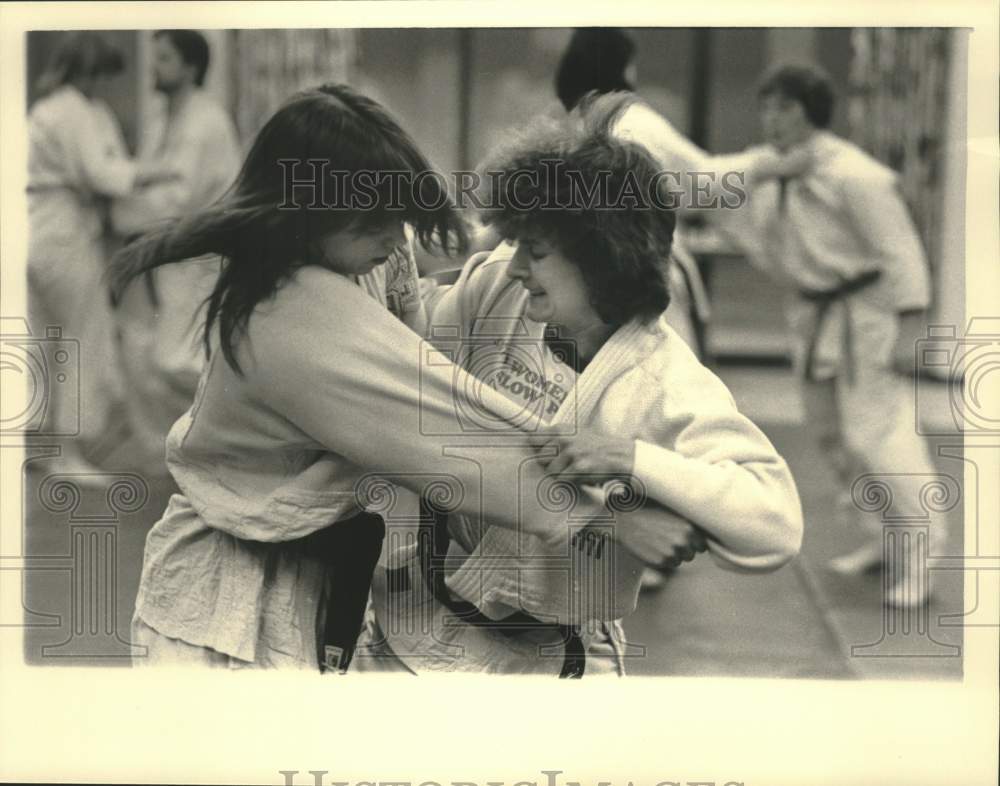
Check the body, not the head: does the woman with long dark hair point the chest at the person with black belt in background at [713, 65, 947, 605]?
no

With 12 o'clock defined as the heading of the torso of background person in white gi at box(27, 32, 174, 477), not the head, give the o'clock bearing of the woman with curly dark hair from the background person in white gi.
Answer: The woman with curly dark hair is roughly at 1 o'clock from the background person in white gi.

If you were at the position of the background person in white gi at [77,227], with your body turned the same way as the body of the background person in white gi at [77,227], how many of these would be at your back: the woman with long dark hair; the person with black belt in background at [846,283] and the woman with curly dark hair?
0

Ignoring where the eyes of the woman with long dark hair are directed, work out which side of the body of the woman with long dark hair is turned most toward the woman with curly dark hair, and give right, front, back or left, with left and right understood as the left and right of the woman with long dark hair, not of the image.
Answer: front

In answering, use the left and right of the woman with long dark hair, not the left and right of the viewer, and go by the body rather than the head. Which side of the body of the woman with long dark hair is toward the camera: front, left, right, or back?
right

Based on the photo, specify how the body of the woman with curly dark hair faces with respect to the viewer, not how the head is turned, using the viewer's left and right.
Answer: facing the viewer and to the left of the viewer

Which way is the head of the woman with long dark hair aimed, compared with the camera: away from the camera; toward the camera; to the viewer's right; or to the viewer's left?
to the viewer's right

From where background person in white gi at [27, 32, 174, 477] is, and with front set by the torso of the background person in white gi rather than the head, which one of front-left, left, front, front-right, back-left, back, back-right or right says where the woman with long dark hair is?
front-right

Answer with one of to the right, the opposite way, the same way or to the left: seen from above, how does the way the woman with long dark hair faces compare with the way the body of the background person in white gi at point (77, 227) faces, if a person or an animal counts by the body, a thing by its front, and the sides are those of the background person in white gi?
the same way

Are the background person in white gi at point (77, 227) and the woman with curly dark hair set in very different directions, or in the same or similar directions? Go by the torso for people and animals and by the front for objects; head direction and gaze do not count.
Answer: very different directions

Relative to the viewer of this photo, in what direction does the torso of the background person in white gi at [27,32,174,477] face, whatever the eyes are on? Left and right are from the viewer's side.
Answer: facing to the right of the viewer
